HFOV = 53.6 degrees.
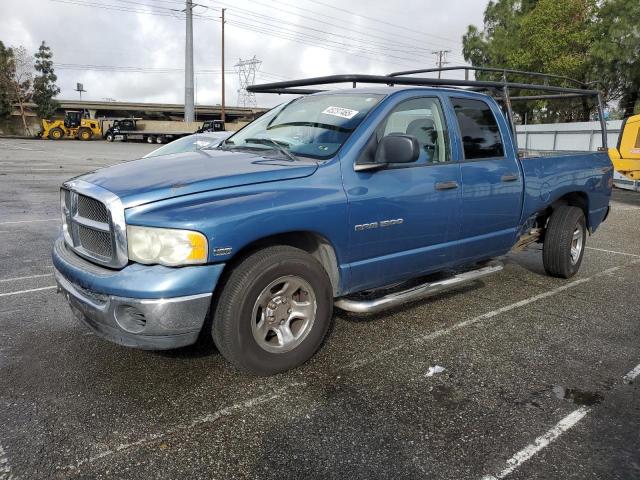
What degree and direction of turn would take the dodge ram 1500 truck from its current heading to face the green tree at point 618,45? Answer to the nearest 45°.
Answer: approximately 180°

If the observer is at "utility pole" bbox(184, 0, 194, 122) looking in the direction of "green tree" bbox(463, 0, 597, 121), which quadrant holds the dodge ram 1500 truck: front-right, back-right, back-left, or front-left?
front-right

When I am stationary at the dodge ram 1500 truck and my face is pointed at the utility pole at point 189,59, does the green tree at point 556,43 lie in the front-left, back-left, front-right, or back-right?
front-right

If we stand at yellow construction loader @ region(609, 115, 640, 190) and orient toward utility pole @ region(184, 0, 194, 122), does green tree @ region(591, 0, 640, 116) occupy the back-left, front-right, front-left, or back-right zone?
front-right

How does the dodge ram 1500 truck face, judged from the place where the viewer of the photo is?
facing the viewer and to the left of the viewer

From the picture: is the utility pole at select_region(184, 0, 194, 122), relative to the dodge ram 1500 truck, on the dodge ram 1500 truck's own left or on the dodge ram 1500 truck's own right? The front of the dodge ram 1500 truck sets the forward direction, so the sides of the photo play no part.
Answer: on the dodge ram 1500 truck's own right

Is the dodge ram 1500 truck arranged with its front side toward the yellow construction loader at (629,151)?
no

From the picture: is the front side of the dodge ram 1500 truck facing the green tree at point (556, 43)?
no

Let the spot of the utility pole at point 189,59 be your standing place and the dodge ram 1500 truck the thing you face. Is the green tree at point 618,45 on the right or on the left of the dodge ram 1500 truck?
left

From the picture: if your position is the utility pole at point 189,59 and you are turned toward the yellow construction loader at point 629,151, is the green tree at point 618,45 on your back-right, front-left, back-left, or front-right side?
front-left
